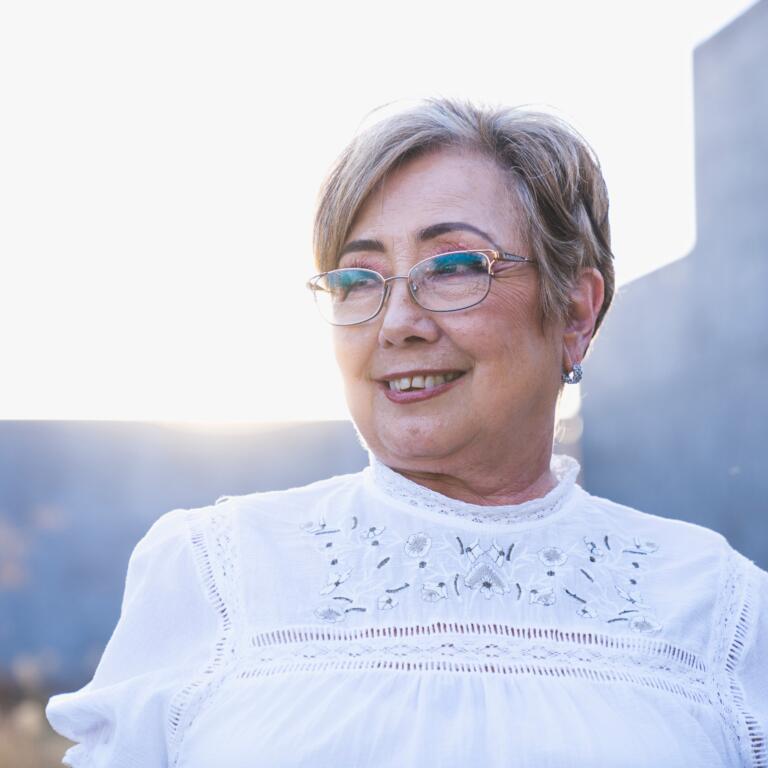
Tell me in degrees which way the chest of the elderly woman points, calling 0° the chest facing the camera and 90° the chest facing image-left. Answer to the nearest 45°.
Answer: approximately 0°
